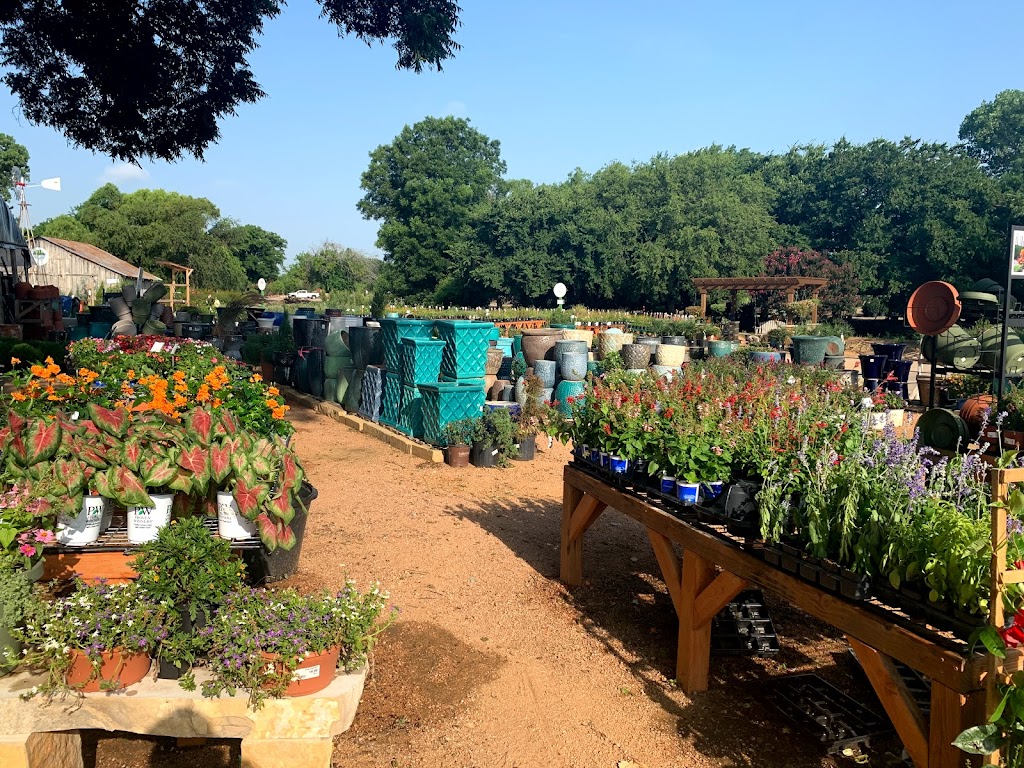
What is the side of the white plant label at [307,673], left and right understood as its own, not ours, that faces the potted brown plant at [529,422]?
back

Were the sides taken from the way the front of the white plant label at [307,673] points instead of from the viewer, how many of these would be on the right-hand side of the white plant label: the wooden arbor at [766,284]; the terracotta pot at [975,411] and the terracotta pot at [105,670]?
1

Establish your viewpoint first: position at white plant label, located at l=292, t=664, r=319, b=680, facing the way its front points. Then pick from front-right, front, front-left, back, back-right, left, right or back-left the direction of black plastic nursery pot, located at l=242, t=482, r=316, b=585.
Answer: back

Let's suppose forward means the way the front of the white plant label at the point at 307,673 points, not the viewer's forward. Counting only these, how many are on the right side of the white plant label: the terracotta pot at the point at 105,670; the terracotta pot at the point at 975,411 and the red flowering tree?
1

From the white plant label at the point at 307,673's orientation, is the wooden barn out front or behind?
behind

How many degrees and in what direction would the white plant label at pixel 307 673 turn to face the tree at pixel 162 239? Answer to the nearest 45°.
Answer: approximately 180°

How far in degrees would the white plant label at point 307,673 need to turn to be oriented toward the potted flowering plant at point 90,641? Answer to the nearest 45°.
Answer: approximately 90° to its right

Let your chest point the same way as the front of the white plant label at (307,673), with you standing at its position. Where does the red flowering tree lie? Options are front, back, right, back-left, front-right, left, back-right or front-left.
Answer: back-left

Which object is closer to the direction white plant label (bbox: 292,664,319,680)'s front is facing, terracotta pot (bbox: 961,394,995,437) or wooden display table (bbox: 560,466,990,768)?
the wooden display table

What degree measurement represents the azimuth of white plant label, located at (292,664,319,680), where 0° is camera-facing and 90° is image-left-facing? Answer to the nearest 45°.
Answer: approximately 0°

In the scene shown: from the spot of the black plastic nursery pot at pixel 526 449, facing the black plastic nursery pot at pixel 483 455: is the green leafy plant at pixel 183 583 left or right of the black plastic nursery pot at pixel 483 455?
left

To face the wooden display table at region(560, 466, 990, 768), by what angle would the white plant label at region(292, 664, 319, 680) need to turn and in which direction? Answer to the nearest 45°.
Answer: approximately 90° to its left

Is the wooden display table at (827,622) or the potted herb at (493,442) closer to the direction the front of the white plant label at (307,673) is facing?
the wooden display table
